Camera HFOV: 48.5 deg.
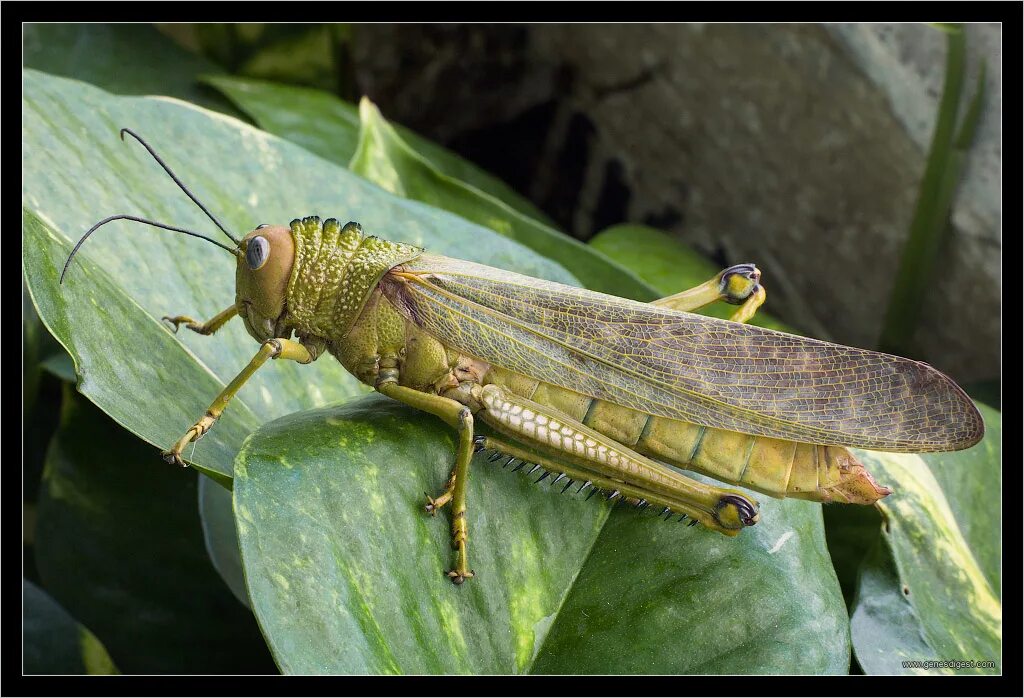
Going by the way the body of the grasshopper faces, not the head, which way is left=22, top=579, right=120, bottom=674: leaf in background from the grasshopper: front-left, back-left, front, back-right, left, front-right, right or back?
front

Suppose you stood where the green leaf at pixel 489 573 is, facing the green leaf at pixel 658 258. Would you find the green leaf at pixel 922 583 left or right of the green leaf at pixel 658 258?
right

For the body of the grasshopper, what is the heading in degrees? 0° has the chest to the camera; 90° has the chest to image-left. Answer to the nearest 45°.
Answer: approximately 90°

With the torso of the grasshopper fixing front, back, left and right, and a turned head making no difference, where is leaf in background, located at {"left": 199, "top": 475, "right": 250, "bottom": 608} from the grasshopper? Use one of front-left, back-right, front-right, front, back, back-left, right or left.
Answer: front

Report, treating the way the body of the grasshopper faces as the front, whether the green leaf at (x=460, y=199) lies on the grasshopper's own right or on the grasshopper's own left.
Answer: on the grasshopper's own right

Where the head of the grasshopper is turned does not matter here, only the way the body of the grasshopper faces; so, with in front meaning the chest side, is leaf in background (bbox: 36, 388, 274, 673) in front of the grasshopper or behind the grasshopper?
in front

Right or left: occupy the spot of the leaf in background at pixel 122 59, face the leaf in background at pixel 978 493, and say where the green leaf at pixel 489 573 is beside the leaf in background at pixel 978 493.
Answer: right

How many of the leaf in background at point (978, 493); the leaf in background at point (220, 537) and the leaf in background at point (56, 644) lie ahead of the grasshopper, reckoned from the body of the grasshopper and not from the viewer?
2
